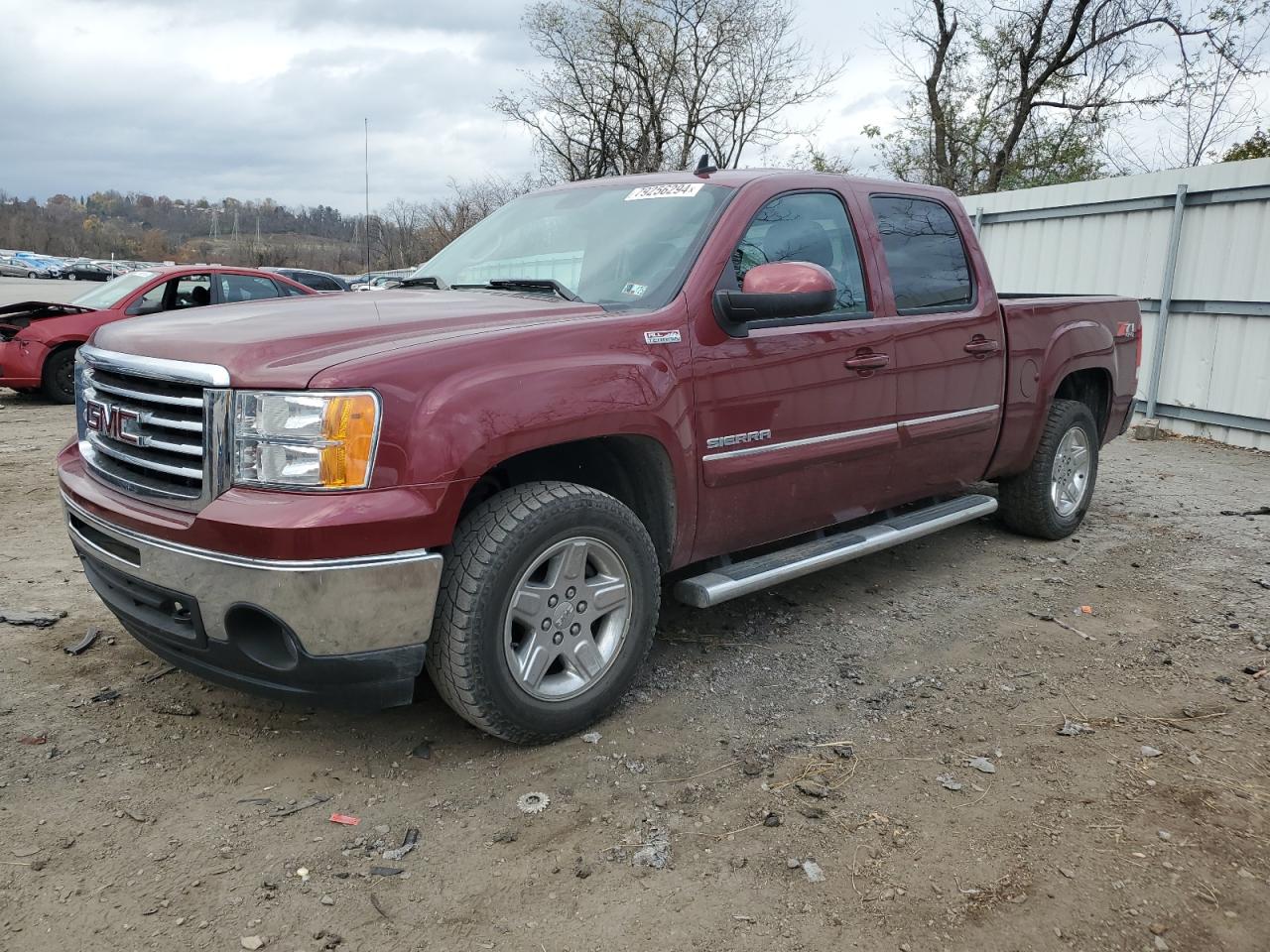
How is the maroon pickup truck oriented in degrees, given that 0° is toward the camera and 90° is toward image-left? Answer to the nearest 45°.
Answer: approximately 45°

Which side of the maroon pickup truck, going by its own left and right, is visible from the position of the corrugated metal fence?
back

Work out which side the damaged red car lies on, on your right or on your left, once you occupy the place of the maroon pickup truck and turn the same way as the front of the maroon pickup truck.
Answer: on your right
